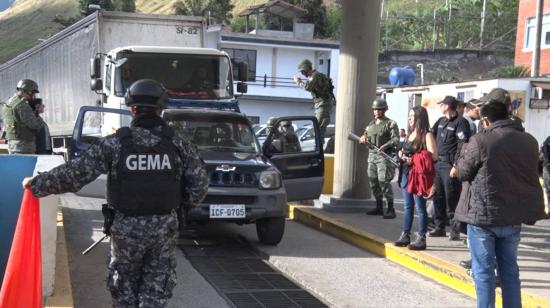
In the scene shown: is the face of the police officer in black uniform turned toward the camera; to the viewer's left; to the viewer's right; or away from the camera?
to the viewer's left

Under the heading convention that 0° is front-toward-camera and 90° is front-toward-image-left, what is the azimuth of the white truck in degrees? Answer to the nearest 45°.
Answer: approximately 315°

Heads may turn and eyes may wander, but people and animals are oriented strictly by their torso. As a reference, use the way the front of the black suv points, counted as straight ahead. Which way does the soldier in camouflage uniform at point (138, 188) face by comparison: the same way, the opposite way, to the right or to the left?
the opposite way

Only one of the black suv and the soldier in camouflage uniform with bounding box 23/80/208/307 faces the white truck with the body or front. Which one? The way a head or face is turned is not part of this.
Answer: the soldier in camouflage uniform

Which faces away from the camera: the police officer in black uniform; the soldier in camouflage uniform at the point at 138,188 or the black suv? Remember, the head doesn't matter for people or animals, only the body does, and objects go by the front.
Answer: the soldier in camouflage uniform

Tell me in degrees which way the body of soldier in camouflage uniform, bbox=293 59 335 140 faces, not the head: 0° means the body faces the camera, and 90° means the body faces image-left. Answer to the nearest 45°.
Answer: approximately 90°

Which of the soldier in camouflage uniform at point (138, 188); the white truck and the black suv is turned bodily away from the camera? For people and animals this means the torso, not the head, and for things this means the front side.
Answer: the soldier in camouflage uniform

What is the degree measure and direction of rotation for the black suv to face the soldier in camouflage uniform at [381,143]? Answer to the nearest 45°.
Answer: approximately 90° to its left

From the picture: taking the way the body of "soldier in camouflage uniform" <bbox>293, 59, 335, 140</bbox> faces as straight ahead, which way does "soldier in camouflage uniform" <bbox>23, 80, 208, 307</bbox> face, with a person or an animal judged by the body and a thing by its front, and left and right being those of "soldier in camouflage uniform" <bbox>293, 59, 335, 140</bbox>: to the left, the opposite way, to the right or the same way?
to the right

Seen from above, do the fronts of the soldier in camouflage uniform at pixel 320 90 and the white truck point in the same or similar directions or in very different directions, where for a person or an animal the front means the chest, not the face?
very different directions

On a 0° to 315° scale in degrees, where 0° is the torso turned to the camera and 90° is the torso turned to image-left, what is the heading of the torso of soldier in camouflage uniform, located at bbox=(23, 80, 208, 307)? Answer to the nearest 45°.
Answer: approximately 180°
